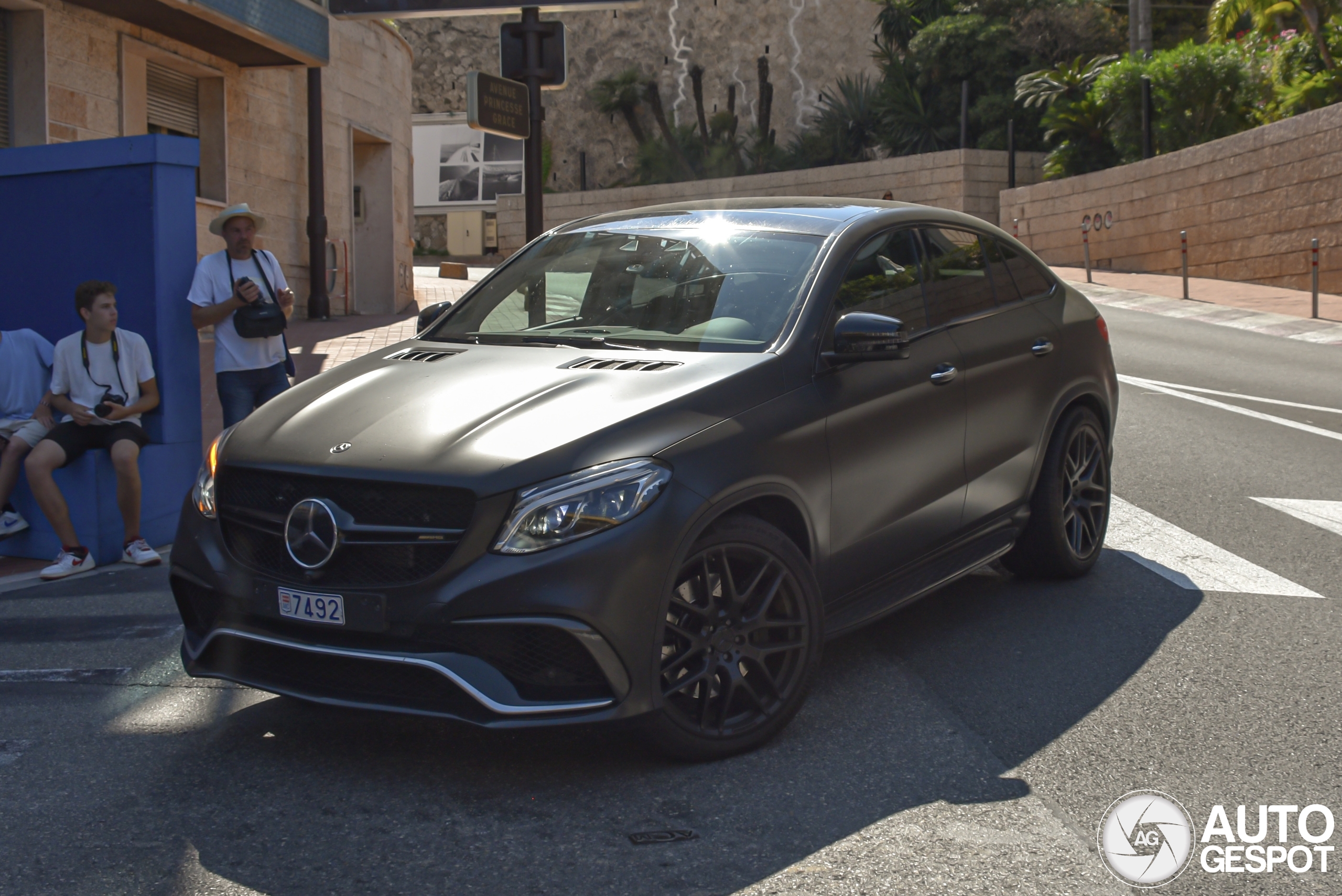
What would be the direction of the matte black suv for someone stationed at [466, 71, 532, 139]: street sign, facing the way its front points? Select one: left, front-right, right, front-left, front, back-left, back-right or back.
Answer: front-right

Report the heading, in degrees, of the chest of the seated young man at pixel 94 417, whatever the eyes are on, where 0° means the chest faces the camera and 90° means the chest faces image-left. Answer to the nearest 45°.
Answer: approximately 0°

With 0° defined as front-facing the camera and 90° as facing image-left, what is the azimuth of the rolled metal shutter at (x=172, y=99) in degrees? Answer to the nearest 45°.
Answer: approximately 315°

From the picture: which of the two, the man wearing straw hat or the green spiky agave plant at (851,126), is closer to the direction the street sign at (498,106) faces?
the man wearing straw hat

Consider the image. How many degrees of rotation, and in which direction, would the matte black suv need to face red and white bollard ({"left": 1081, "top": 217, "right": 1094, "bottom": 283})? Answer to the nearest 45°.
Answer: approximately 135° to its right

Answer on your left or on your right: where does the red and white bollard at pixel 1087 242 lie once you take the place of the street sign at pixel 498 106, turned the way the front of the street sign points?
on your left

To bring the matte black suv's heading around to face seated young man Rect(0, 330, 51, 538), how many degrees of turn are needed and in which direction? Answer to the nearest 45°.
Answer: approximately 90° to its right

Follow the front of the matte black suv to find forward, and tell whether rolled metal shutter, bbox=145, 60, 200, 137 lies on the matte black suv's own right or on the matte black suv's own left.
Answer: on the matte black suv's own right

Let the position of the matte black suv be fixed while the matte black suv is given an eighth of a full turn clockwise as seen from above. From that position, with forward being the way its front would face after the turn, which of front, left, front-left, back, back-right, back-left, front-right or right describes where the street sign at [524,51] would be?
right
